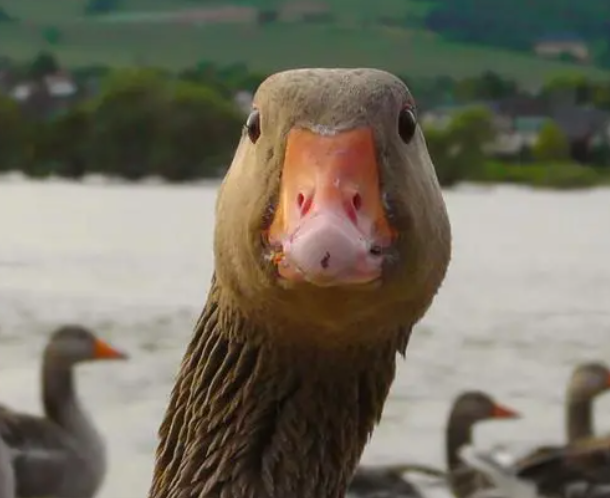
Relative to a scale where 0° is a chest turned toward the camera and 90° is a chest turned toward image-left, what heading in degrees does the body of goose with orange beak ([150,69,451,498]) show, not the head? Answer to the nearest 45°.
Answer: approximately 0°

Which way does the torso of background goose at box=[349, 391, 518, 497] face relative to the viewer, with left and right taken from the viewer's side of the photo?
facing to the right of the viewer

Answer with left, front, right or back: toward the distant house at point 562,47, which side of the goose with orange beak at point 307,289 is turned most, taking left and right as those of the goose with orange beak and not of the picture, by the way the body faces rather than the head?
back

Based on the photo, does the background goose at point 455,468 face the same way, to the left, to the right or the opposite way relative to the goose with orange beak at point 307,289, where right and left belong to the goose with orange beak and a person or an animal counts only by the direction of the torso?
to the left

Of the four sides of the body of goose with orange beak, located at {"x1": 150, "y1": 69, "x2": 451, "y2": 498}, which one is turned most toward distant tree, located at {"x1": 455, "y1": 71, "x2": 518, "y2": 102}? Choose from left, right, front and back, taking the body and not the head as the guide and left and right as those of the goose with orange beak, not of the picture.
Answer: back

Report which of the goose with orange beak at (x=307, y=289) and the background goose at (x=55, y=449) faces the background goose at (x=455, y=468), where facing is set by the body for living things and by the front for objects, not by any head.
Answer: the background goose at (x=55, y=449)

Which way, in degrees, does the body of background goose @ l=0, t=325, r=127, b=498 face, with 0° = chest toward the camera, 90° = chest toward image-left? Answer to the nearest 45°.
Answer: approximately 270°
